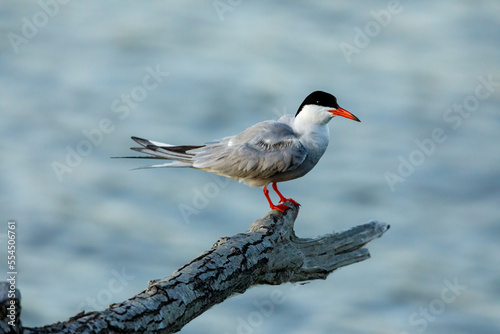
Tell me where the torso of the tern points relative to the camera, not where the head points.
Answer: to the viewer's right
